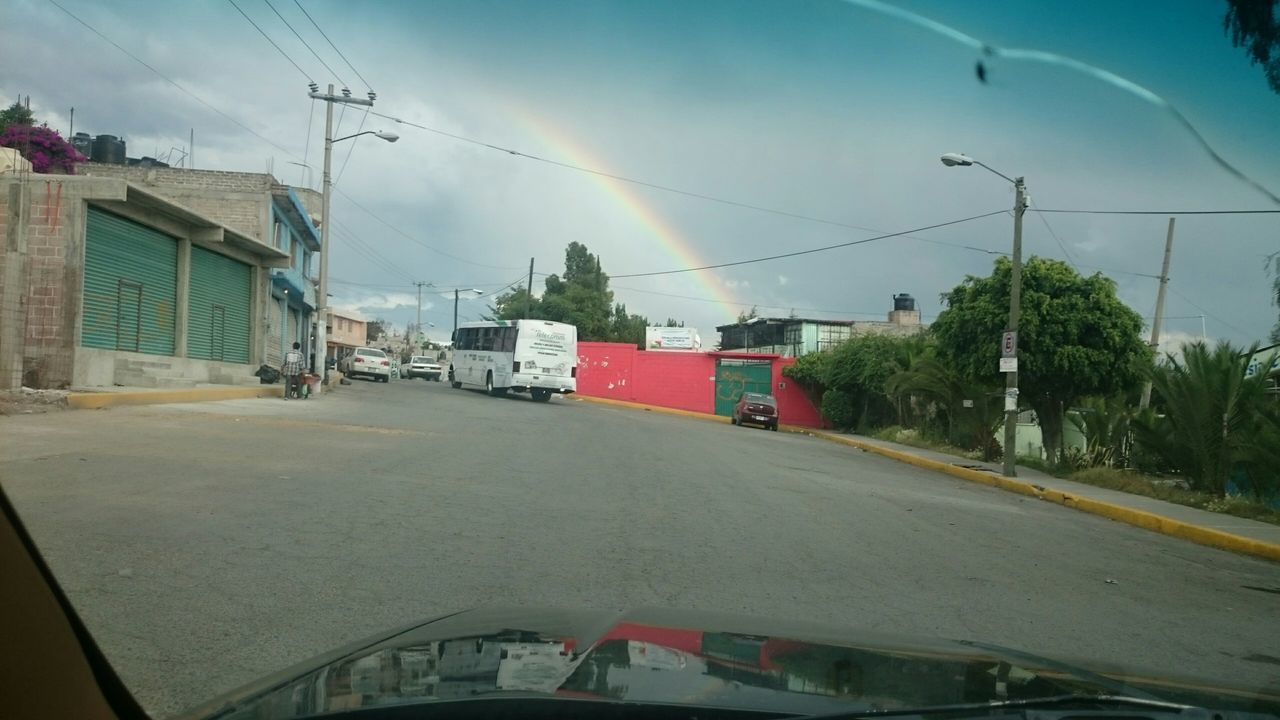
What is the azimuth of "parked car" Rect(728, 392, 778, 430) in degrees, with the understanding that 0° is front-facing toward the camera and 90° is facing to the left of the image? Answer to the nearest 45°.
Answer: approximately 135°

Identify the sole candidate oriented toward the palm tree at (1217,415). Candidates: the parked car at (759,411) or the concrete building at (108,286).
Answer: the concrete building

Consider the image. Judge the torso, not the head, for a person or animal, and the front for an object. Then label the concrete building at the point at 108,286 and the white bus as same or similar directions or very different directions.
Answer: very different directions

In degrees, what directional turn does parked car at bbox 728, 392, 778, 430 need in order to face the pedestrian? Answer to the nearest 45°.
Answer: approximately 90° to its left

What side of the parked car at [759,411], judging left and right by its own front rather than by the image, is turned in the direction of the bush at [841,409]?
right

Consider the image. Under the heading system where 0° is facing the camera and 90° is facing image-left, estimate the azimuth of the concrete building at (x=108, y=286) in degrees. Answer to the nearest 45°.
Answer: approximately 315°

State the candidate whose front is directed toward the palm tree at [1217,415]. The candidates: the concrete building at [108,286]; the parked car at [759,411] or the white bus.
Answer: the concrete building
